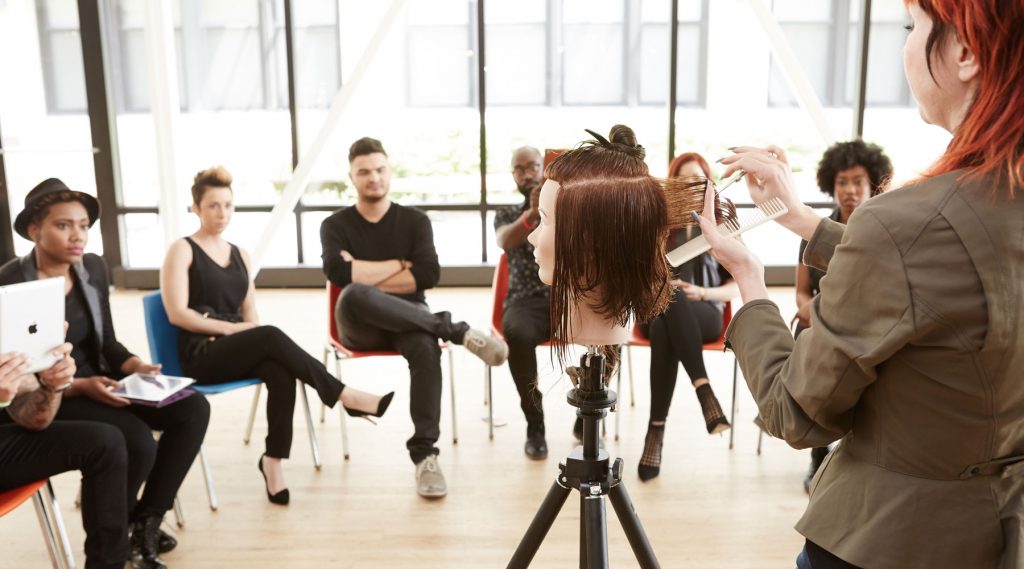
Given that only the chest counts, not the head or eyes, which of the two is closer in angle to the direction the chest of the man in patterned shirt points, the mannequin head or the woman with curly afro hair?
the mannequin head

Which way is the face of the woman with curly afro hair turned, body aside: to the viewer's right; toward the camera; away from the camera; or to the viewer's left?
toward the camera

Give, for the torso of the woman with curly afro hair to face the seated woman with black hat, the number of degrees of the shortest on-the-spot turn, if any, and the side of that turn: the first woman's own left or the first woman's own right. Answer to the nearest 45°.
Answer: approximately 45° to the first woman's own right

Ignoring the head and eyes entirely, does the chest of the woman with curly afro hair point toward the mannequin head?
yes

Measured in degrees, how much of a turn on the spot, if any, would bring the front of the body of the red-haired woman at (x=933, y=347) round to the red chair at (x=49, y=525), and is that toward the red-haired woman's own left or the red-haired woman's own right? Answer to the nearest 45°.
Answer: approximately 45° to the red-haired woman's own left

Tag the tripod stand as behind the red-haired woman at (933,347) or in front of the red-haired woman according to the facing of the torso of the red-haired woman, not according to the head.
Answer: in front

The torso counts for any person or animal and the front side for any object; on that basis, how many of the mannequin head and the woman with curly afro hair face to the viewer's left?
1

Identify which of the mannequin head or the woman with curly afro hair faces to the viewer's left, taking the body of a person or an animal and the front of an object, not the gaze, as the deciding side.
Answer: the mannequin head

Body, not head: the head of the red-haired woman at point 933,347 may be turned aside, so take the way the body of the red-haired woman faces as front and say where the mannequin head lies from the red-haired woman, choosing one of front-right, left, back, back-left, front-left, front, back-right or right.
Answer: front

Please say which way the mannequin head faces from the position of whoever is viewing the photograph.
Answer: facing to the left of the viewer

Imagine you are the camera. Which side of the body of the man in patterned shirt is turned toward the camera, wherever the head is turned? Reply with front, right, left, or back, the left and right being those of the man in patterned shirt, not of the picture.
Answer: front

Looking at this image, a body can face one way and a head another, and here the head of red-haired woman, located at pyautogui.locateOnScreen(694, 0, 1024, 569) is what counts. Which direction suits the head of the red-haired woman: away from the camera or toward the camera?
away from the camera

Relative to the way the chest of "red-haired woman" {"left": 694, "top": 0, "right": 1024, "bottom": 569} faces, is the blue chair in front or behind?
in front

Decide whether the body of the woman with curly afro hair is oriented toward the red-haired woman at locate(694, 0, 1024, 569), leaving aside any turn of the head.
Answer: yes

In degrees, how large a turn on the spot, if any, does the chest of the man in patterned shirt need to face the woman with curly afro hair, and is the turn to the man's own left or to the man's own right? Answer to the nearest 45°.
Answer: approximately 90° to the man's own left

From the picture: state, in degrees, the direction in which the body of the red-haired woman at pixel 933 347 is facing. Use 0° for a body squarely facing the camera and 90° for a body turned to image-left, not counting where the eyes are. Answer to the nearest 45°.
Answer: approximately 135°

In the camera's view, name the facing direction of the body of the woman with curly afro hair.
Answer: toward the camera

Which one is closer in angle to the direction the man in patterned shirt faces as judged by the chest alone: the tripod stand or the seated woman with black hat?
the tripod stand
